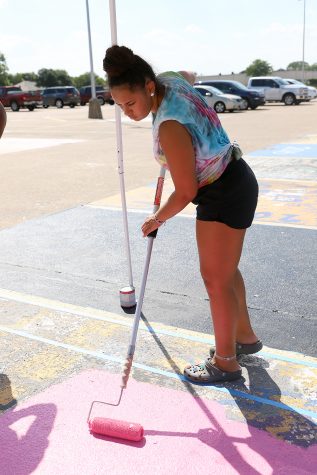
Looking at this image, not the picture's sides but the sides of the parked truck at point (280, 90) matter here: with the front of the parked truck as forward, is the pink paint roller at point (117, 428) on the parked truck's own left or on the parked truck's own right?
on the parked truck's own right

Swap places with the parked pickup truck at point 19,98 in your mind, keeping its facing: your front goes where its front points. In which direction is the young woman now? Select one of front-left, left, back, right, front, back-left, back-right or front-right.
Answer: back-left

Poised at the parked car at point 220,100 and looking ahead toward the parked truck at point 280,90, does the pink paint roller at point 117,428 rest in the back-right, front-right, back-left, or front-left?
back-right

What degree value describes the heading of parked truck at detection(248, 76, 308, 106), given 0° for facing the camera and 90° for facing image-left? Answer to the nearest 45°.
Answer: approximately 315°

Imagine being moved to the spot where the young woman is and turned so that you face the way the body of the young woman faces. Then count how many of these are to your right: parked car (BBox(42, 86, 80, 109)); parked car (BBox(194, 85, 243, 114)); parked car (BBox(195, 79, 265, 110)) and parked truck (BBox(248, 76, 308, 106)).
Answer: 4

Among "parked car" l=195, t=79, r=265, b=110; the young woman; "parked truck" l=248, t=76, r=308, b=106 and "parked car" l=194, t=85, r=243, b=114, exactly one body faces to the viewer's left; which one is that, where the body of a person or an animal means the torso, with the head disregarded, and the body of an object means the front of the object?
the young woman
